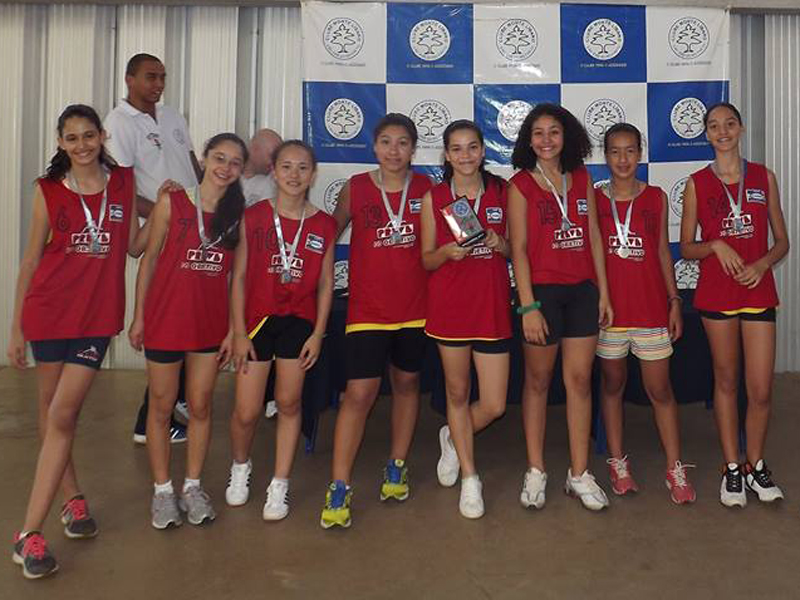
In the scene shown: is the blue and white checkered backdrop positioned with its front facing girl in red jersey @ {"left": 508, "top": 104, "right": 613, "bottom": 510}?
yes

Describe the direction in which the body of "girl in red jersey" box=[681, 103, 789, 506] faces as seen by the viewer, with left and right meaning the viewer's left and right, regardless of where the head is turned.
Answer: facing the viewer

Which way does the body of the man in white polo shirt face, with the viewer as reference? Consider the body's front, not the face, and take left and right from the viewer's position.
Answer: facing the viewer and to the right of the viewer

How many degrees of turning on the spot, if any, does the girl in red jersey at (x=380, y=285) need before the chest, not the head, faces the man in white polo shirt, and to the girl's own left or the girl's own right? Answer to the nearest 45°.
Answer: approximately 135° to the girl's own right

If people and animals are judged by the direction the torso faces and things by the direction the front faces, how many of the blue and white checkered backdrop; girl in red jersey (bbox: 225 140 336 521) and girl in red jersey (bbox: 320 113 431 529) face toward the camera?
3

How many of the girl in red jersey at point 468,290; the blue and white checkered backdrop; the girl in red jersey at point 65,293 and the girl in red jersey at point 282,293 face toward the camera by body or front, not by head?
4

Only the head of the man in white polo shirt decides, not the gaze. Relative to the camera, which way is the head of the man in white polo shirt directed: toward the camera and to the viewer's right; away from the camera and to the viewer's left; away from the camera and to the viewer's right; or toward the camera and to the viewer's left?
toward the camera and to the viewer's right

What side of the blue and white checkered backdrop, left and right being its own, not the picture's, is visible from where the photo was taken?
front

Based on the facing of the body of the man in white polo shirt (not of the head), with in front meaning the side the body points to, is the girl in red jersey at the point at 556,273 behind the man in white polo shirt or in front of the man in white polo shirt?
in front
